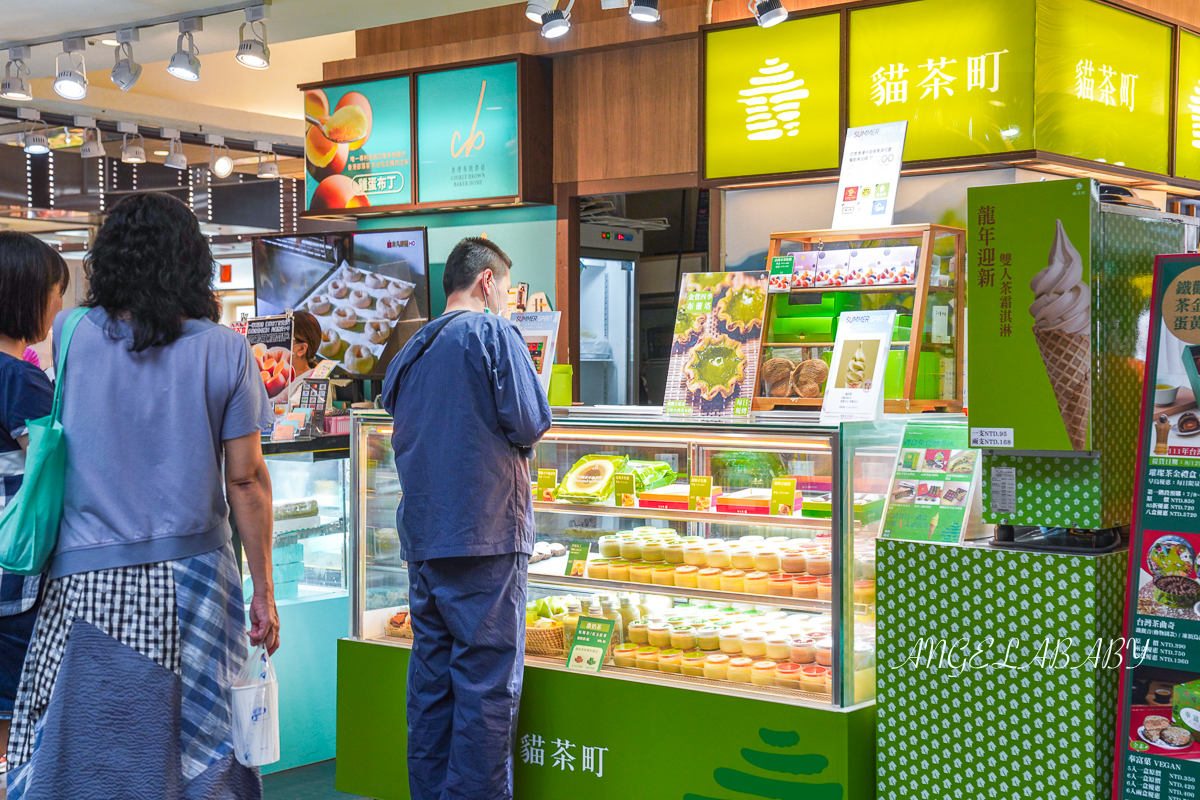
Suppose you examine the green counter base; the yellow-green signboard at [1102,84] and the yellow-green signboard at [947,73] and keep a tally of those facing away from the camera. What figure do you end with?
0

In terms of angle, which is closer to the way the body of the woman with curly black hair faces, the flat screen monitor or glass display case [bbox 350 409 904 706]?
the flat screen monitor

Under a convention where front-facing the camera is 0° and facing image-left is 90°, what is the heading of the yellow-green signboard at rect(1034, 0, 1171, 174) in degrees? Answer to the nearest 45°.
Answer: approximately 315°

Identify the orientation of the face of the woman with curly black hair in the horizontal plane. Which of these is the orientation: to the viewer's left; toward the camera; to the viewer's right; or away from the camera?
away from the camera

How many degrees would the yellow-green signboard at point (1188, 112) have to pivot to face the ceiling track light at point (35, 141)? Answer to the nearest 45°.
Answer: approximately 135° to its right

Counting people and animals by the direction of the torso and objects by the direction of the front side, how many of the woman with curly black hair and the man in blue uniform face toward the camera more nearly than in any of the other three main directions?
0

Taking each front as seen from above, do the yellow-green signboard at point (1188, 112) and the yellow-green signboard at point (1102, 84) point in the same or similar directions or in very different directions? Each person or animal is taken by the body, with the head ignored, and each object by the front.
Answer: same or similar directions

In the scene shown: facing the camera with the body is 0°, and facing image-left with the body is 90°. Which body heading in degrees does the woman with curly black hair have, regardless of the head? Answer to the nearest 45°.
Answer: approximately 180°

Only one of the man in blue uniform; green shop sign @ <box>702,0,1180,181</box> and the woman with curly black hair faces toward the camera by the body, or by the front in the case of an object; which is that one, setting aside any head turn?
the green shop sign

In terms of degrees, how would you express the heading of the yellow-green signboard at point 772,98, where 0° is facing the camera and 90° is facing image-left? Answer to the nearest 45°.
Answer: approximately 45°

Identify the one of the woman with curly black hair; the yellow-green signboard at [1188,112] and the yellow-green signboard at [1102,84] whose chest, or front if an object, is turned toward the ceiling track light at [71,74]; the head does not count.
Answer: the woman with curly black hair

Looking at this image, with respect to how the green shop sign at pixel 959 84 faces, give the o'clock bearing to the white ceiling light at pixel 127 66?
The white ceiling light is roughly at 3 o'clock from the green shop sign.

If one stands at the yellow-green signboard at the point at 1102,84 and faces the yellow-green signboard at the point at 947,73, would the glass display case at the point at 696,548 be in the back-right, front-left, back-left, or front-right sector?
front-left

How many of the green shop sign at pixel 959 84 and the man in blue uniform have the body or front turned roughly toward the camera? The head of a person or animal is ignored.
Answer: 1

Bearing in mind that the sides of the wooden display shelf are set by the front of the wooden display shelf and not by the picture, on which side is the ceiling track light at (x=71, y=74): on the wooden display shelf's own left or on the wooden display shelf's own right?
on the wooden display shelf's own right

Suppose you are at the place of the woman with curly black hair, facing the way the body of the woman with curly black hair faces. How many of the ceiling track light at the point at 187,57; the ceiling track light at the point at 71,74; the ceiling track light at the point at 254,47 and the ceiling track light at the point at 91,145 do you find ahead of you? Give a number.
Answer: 4
